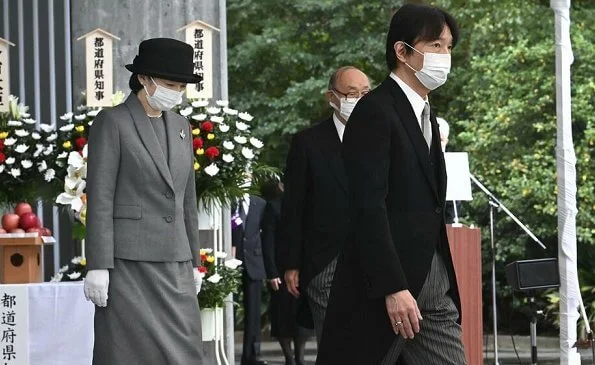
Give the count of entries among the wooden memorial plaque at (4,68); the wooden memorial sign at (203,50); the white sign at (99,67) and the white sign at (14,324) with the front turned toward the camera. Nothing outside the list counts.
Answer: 4

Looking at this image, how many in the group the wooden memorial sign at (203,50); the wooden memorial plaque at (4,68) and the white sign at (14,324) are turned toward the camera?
3

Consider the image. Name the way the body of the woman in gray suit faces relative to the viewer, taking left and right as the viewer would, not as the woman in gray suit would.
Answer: facing the viewer and to the right of the viewer

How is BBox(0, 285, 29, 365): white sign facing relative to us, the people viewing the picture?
facing the viewer

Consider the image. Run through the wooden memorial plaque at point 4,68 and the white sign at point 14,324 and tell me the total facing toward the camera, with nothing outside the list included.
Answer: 2

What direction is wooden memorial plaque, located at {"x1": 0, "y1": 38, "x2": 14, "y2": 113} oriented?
toward the camera

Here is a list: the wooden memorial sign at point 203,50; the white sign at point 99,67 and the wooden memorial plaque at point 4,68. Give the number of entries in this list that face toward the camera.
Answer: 3

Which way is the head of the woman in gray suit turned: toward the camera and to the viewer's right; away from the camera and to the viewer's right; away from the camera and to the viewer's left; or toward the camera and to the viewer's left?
toward the camera and to the viewer's right

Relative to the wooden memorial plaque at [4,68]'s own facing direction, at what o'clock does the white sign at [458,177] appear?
The white sign is roughly at 9 o'clock from the wooden memorial plaque.

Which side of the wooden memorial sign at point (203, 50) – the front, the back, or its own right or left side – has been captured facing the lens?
front

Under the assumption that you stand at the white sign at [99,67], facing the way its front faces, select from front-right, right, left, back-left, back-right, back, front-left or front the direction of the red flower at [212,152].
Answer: front-left
